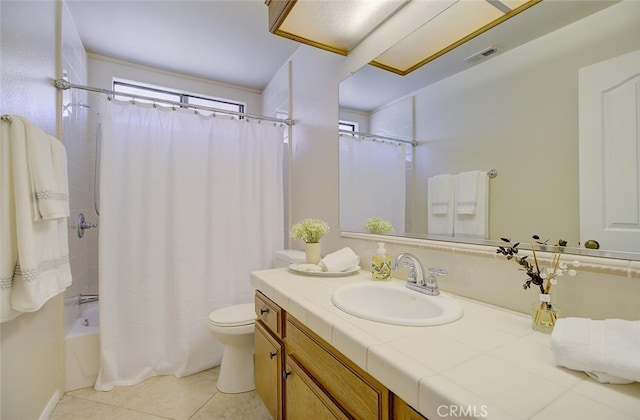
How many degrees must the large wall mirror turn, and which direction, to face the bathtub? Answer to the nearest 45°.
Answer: approximately 45° to its right

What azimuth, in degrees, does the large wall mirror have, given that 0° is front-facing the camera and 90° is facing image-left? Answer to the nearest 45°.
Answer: approximately 45°

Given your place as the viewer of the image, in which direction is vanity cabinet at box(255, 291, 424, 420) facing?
facing the viewer and to the left of the viewer

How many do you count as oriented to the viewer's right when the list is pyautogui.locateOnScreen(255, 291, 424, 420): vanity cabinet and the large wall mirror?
0

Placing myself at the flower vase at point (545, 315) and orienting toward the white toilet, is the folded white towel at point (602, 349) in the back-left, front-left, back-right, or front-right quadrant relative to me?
back-left

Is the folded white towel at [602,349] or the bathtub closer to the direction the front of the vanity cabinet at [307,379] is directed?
the bathtub

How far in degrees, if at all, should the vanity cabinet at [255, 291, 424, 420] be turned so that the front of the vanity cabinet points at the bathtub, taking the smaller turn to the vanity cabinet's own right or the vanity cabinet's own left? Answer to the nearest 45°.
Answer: approximately 90° to the vanity cabinet's own right
